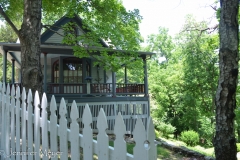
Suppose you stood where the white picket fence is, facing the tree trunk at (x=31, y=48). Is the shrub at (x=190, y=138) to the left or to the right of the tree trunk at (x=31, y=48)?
right

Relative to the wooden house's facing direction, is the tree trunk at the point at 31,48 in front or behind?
in front

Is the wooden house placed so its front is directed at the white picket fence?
yes

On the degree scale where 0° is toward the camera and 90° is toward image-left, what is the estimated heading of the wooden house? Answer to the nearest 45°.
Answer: approximately 0°
